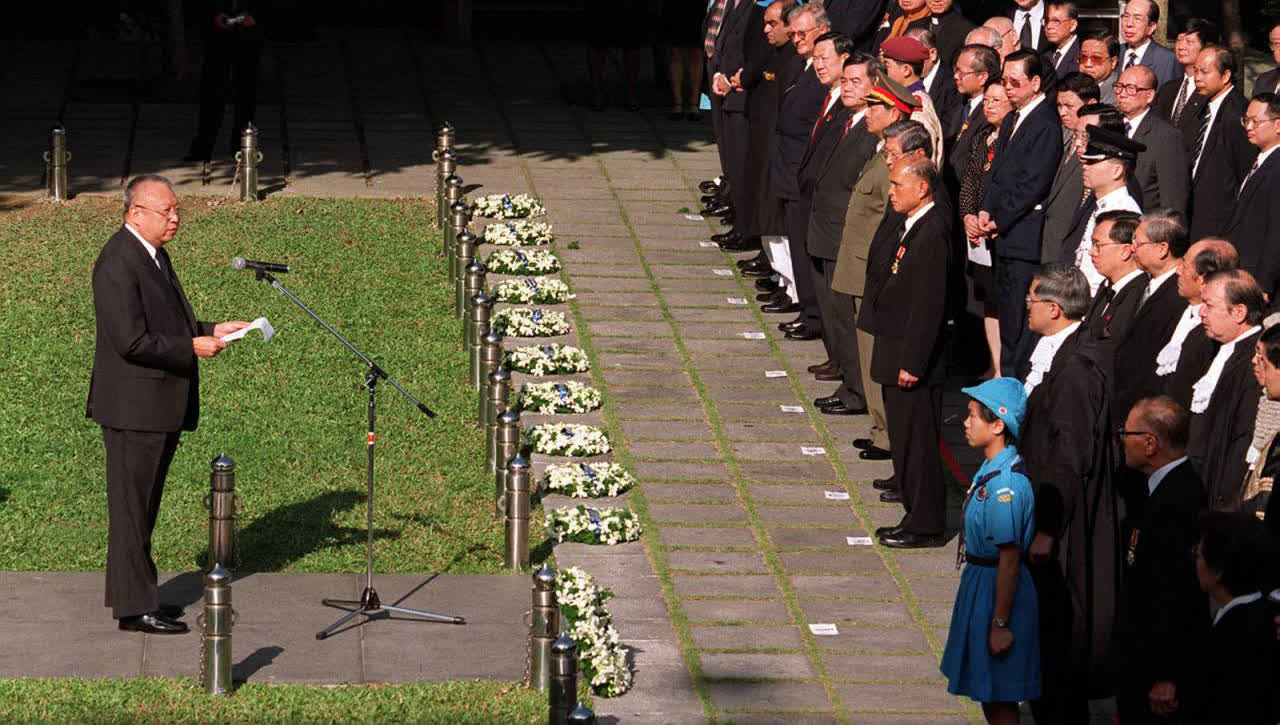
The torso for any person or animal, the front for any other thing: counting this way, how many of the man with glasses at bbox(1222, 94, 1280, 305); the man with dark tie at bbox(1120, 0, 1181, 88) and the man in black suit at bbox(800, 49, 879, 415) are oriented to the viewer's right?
0

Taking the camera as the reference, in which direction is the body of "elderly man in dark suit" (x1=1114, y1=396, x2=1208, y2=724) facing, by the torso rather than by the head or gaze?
to the viewer's left

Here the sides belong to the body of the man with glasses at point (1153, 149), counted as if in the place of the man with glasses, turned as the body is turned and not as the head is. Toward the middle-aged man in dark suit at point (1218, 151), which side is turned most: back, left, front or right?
back

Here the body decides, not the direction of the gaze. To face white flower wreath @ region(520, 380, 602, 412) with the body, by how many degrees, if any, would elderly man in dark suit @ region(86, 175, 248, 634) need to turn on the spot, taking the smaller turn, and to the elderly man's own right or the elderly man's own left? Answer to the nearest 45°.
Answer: approximately 45° to the elderly man's own left

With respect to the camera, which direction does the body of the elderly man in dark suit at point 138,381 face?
to the viewer's right

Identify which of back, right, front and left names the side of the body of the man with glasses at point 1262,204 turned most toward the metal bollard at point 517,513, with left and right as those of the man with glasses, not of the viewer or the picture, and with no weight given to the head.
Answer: front

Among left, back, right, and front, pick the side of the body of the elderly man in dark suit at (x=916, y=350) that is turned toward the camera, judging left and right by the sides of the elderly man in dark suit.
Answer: left

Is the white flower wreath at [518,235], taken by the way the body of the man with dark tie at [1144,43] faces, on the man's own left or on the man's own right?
on the man's own right

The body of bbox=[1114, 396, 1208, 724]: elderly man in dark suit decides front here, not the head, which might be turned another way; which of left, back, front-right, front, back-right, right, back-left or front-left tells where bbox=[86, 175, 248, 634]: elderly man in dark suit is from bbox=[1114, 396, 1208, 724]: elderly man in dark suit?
front

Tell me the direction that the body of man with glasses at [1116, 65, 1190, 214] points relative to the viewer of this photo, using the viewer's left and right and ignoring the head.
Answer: facing the viewer and to the left of the viewer

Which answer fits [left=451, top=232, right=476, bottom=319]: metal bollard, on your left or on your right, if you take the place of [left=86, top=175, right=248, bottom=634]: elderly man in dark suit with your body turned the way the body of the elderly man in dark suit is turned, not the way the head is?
on your left

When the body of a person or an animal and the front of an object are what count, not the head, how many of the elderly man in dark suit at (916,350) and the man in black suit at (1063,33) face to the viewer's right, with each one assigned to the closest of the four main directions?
0

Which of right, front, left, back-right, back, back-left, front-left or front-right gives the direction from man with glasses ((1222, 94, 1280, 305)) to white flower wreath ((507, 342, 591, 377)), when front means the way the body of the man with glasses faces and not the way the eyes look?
front-right

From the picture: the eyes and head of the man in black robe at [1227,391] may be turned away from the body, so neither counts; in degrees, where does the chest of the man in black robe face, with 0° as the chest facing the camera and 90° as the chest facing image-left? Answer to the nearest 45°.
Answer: approximately 90°

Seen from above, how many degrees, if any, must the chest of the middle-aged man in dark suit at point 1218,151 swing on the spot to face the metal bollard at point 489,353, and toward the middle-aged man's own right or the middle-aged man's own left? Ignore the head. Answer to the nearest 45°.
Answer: approximately 45° to the middle-aged man's own right

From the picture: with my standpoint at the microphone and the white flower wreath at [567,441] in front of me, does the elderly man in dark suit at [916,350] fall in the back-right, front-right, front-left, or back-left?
front-right

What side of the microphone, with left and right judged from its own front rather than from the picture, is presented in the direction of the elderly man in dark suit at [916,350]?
back

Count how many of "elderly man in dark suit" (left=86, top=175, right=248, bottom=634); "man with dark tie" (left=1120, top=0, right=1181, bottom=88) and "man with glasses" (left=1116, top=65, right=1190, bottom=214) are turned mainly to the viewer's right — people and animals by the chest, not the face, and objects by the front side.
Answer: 1

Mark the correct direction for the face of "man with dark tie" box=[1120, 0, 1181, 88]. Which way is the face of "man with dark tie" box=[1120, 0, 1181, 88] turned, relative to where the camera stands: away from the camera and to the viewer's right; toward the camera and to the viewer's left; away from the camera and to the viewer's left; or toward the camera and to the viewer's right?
toward the camera and to the viewer's left
